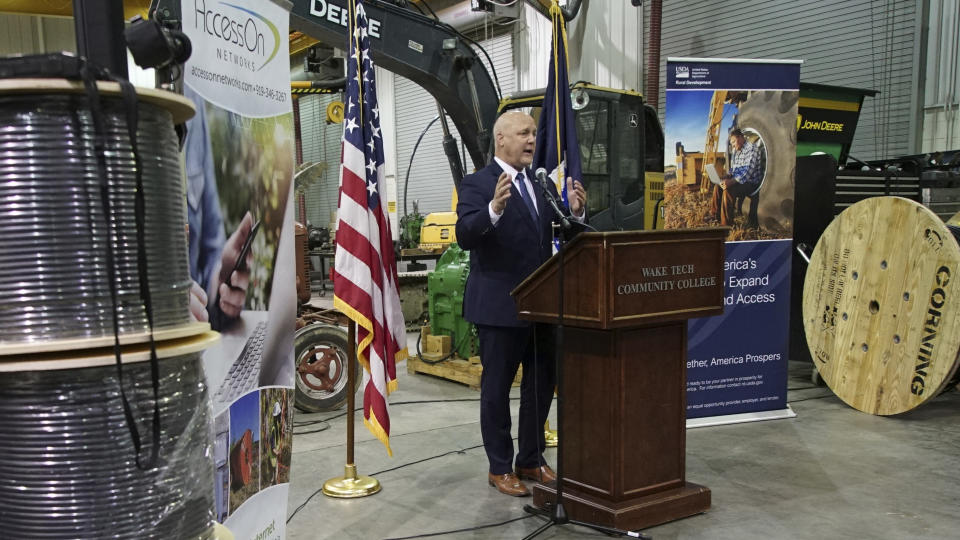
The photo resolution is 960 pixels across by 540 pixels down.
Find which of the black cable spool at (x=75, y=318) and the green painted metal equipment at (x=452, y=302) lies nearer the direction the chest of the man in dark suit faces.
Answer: the black cable spool

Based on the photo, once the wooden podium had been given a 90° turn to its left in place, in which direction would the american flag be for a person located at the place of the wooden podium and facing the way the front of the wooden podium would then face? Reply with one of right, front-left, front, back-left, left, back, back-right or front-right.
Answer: back-left

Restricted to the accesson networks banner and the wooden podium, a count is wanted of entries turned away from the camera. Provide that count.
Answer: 0

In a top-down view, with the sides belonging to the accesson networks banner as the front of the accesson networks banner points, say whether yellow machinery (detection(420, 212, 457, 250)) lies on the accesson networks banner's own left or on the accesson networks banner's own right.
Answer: on the accesson networks banner's own left

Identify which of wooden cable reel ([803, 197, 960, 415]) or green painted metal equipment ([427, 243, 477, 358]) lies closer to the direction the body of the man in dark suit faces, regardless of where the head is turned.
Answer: the wooden cable reel

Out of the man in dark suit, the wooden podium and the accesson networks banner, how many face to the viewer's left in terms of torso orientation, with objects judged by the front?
0

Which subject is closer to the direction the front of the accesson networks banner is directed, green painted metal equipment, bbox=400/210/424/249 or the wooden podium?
the wooden podium

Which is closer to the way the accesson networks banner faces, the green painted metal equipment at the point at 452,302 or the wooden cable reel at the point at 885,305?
the wooden cable reel

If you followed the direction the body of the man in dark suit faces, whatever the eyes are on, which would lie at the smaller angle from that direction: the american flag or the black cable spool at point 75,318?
the black cable spool

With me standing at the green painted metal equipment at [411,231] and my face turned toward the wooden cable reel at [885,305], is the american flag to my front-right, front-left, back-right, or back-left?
front-right

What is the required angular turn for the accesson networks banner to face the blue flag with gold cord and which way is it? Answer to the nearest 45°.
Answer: approximately 90° to its left

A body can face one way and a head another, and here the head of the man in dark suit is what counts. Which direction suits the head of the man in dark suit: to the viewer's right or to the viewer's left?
to the viewer's right

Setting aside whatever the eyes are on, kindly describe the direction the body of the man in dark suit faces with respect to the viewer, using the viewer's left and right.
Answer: facing the viewer and to the right of the viewer

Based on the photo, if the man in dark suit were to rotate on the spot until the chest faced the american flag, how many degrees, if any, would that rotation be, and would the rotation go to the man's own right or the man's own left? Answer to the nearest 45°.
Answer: approximately 135° to the man's own right

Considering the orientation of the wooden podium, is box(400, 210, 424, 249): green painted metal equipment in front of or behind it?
behind
